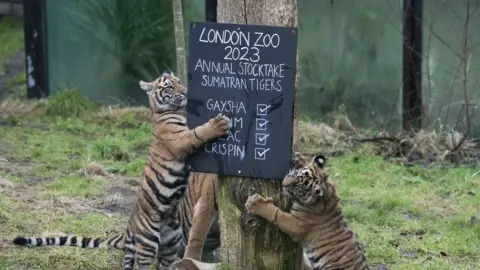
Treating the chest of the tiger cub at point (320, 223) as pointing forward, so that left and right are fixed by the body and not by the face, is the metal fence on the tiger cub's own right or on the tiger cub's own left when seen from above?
on the tiger cub's own right

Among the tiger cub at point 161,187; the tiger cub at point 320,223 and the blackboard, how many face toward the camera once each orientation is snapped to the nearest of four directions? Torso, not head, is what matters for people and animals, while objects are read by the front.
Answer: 1

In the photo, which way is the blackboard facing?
toward the camera

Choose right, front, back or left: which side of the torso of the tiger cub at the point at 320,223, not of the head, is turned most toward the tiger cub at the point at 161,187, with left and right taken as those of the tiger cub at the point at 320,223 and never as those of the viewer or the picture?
front

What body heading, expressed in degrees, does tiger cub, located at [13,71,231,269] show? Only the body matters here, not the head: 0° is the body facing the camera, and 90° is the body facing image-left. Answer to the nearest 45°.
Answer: approximately 270°

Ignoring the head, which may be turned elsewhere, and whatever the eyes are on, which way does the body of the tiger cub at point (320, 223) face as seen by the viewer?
to the viewer's left
